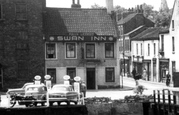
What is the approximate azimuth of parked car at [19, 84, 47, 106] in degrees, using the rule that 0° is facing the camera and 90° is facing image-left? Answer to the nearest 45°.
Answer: approximately 45°

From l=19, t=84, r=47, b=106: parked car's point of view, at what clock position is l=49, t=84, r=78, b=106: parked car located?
l=49, t=84, r=78, b=106: parked car is roughly at 8 o'clock from l=19, t=84, r=47, b=106: parked car.

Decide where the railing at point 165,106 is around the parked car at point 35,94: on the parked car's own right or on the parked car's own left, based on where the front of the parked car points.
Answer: on the parked car's own left
